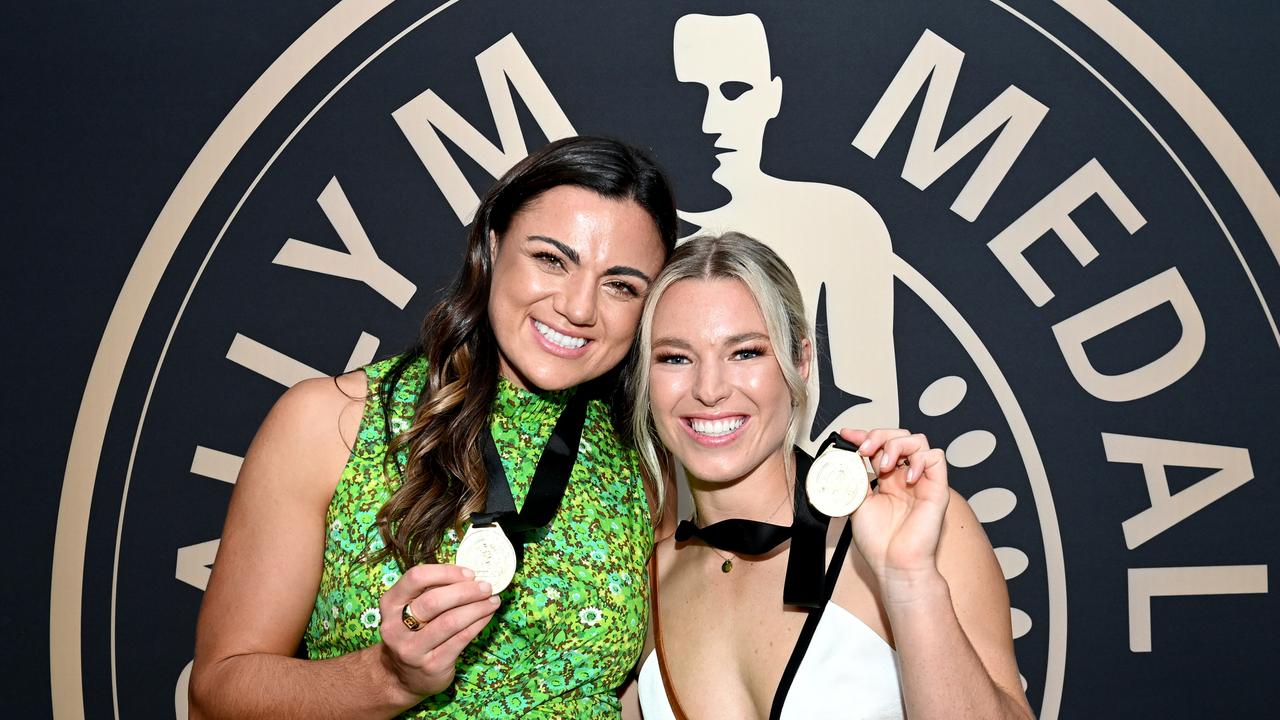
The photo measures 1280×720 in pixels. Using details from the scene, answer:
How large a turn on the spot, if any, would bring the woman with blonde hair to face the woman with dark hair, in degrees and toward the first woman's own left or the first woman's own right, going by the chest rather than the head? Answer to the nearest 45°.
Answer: approximately 45° to the first woman's own right

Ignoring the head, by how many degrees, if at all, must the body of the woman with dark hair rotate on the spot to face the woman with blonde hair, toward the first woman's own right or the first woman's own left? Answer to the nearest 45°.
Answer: approximately 45° to the first woman's own left

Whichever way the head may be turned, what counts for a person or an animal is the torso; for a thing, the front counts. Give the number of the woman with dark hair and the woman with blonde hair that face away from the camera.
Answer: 0

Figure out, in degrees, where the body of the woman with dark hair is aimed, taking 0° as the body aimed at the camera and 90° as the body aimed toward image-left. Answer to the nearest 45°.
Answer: approximately 315°

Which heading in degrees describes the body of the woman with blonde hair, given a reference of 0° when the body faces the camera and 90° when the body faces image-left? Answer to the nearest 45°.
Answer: approximately 45°

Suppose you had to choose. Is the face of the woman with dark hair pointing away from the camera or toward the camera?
toward the camera
